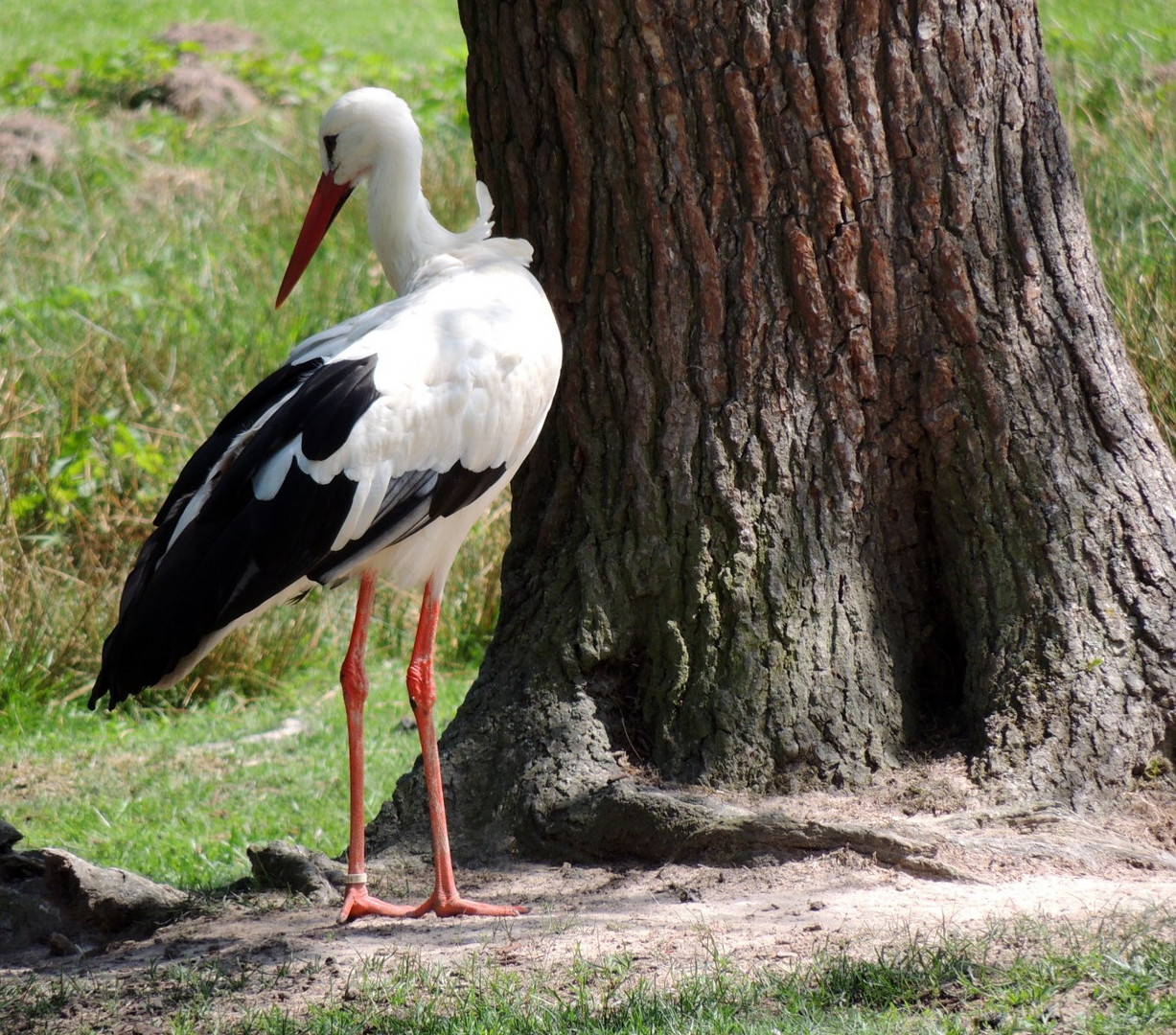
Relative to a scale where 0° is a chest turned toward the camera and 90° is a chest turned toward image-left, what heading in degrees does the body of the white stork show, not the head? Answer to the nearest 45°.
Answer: approximately 270°

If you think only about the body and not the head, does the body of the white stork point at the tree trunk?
yes
